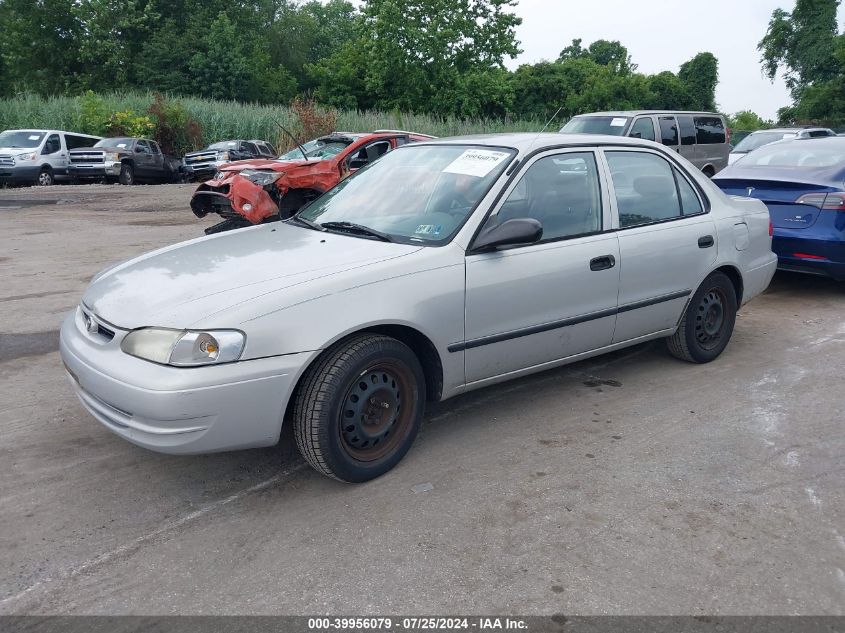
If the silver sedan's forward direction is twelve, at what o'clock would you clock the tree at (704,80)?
The tree is roughly at 5 o'clock from the silver sedan.

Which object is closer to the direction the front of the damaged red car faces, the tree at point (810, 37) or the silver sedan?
the silver sedan

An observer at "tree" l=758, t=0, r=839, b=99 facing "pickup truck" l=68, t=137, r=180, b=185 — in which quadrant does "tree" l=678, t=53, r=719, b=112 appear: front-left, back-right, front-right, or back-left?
front-right

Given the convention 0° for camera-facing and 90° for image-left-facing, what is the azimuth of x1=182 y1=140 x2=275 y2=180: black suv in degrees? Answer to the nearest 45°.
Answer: approximately 45°

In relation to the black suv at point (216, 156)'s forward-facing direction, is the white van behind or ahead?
ahead

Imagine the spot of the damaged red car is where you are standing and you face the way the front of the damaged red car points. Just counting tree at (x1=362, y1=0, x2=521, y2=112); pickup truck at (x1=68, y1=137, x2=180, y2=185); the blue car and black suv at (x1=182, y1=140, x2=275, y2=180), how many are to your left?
1

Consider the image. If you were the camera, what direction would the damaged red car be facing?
facing the viewer and to the left of the viewer

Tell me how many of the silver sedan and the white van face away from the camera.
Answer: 0

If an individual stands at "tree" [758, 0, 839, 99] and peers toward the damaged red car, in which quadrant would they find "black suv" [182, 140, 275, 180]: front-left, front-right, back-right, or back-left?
front-right

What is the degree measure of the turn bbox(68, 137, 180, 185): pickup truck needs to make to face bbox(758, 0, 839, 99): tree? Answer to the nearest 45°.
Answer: approximately 135° to its left

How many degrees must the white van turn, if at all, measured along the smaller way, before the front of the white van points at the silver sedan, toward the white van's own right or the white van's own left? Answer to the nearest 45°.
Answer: approximately 45° to the white van's own left

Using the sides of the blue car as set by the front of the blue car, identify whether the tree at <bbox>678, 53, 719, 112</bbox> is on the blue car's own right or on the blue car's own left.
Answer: on the blue car's own left

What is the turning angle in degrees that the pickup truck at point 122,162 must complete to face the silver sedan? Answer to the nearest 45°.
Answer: approximately 45° to its left

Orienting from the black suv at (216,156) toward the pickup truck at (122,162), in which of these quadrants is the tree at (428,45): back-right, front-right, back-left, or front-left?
back-right

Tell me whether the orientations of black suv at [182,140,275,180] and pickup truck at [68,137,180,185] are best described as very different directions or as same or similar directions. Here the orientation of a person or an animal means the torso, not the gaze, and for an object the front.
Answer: same or similar directions

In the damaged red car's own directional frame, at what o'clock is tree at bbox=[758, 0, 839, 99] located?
The tree is roughly at 6 o'clock from the damaged red car.

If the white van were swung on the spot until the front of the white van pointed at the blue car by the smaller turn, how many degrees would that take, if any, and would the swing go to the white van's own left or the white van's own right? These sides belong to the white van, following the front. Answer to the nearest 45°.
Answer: approximately 45° to the white van's own left

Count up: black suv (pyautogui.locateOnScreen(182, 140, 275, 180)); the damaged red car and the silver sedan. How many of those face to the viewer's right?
0

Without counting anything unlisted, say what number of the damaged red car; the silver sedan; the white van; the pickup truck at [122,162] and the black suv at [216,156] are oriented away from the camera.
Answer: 0

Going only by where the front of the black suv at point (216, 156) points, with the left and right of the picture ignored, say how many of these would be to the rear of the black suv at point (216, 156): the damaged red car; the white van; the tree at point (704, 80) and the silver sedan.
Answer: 1
